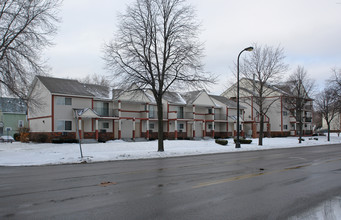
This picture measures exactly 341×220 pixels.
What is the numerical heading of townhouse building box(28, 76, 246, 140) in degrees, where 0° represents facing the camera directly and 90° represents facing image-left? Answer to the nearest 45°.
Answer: approximately 315°
